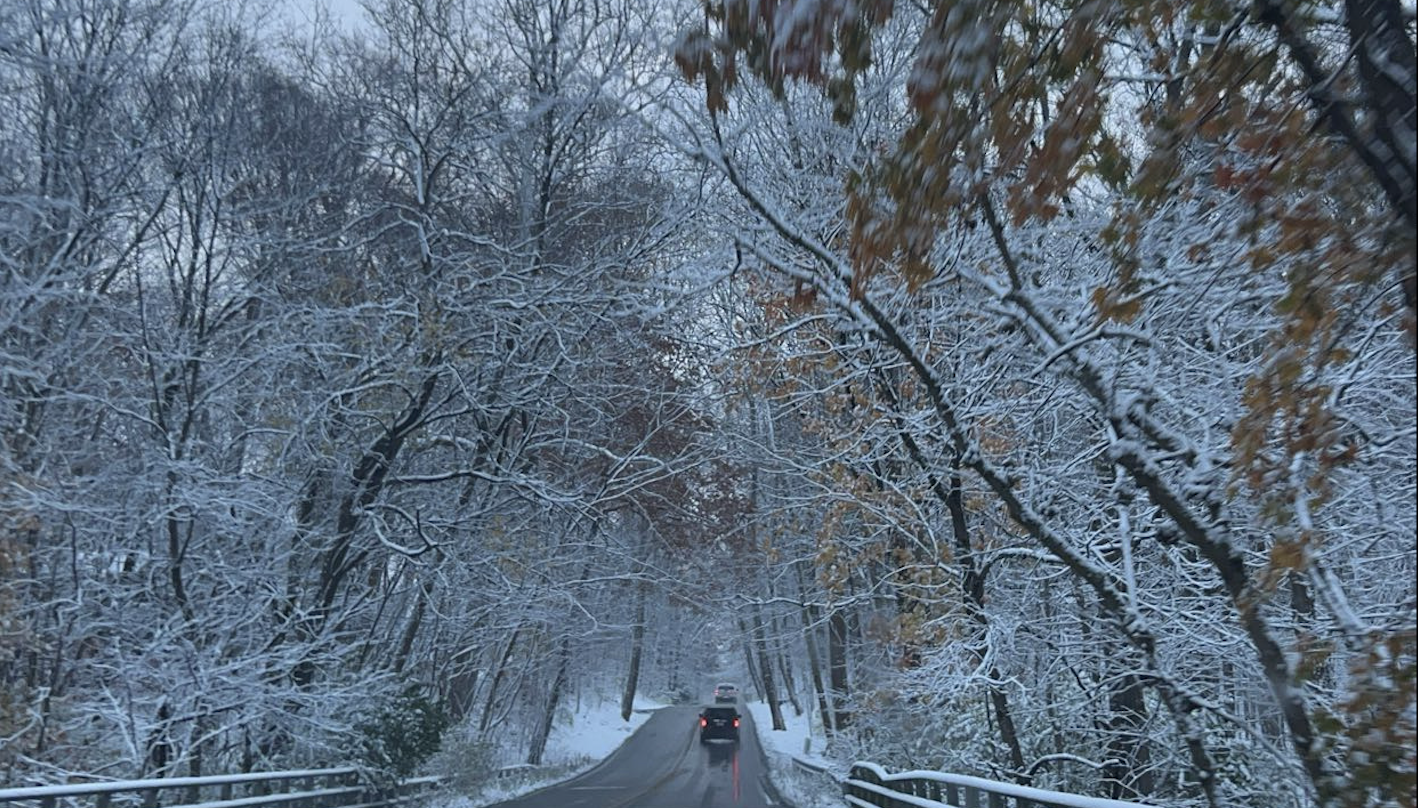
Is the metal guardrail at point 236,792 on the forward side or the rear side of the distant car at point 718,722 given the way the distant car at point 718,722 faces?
on the rear side

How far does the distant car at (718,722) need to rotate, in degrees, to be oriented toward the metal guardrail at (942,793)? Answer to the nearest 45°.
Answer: approximately 180°

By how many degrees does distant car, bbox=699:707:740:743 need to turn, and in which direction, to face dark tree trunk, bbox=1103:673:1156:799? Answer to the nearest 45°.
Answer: approximately 180°

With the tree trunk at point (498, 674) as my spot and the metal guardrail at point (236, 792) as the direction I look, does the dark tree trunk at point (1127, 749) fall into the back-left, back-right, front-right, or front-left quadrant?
front-left

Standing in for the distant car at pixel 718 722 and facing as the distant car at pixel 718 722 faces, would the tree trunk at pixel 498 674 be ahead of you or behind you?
behind

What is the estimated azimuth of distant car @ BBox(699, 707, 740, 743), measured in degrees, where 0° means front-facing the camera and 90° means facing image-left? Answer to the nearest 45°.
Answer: approximately 180°
